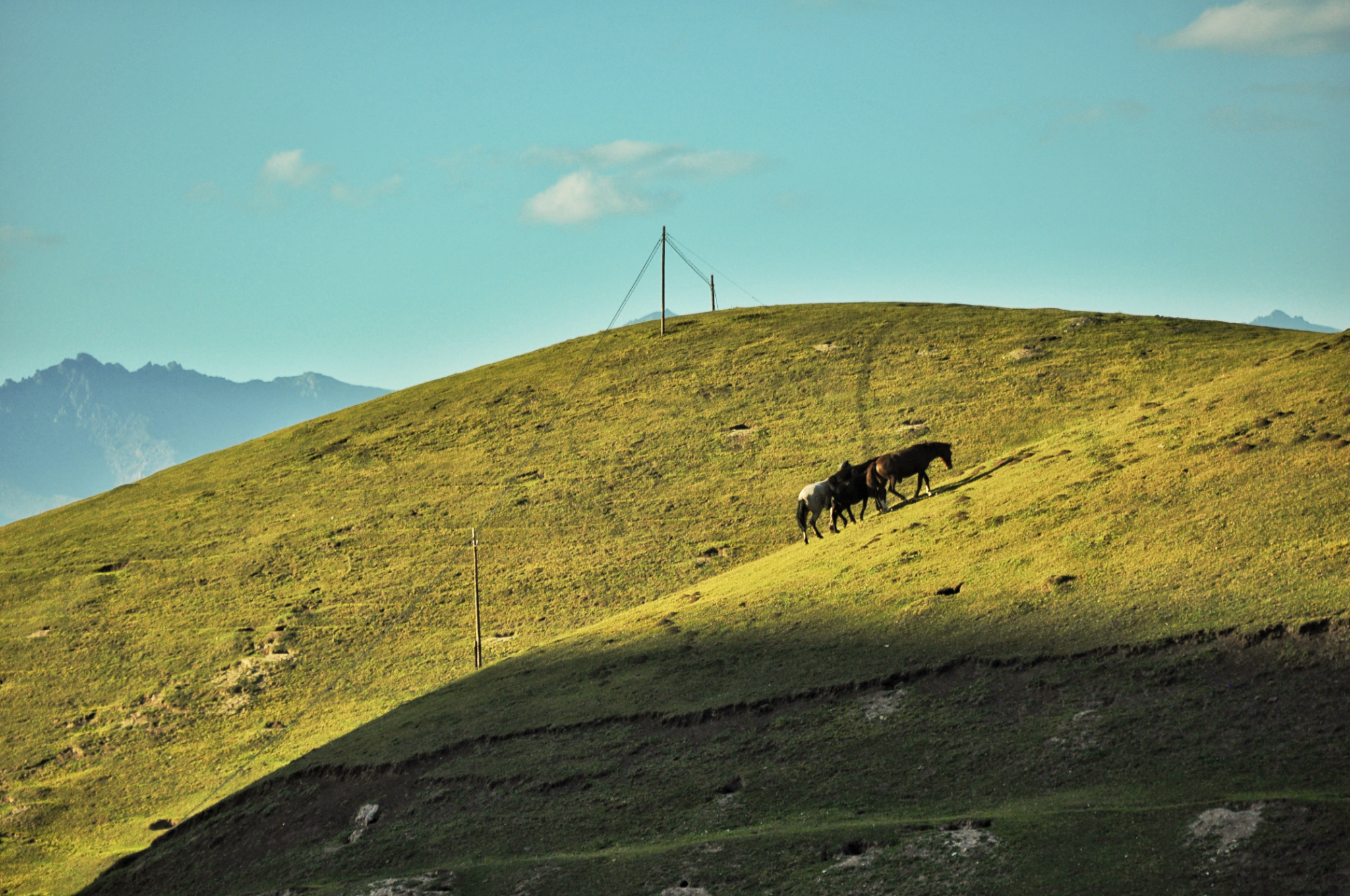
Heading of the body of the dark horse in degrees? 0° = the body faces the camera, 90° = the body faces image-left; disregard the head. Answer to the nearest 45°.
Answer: approximately 270°

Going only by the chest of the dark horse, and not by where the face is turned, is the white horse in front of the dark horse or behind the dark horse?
behind
